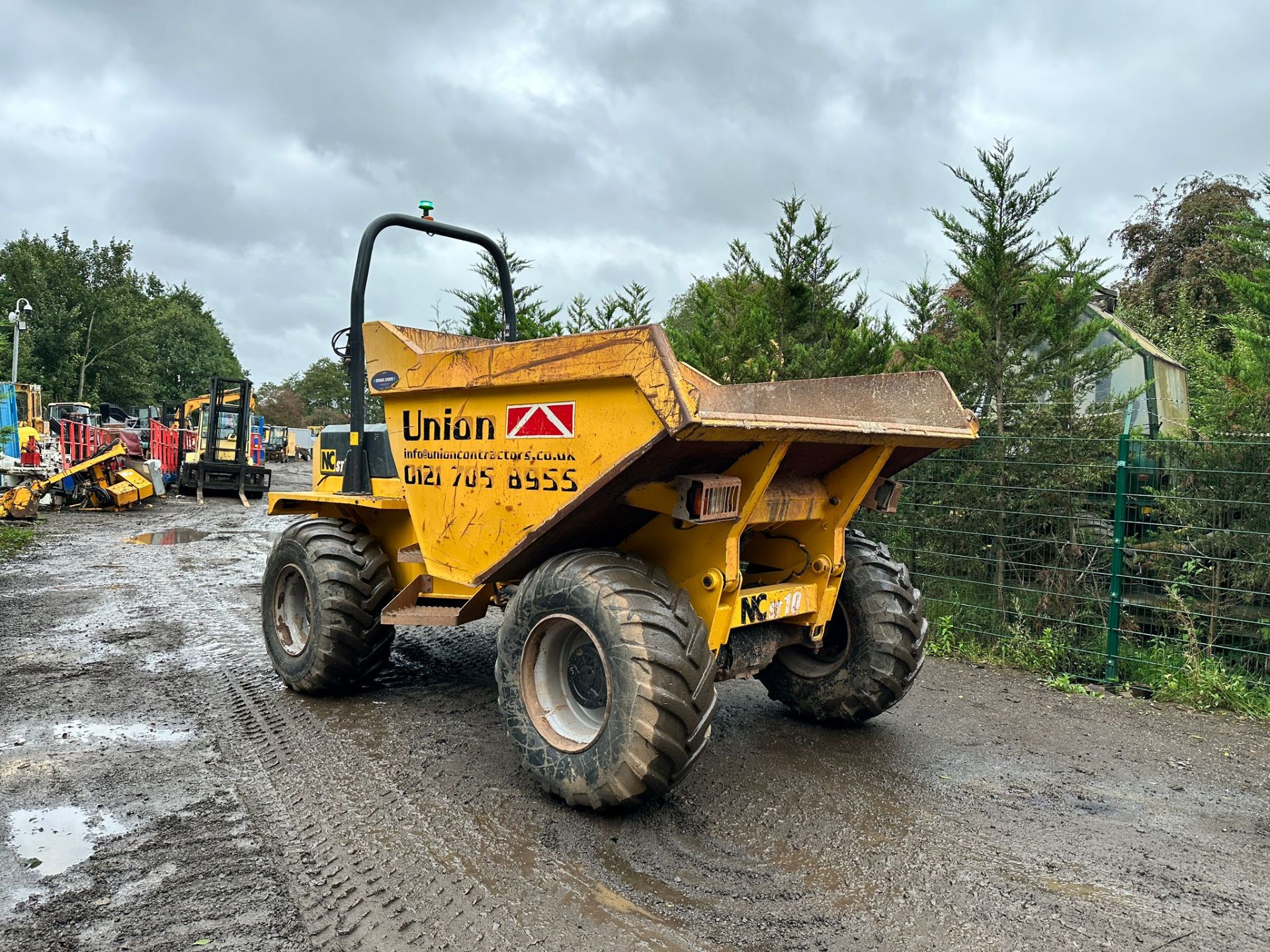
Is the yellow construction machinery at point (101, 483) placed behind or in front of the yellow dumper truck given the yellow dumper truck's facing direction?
behind

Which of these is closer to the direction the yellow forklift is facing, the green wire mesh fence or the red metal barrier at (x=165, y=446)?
the green wire mesh fence

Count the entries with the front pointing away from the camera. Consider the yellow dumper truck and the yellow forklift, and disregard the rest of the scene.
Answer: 0

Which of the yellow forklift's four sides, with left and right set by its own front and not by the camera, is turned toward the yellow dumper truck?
front

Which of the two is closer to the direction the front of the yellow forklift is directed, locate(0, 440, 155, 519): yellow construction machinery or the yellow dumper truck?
the yellow dumper truck

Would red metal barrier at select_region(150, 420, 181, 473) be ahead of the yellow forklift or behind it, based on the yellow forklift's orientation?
behind

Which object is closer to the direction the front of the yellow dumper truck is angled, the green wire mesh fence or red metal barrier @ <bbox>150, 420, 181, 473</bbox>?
the green wire mesh fence

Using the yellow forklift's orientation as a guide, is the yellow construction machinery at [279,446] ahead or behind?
behind

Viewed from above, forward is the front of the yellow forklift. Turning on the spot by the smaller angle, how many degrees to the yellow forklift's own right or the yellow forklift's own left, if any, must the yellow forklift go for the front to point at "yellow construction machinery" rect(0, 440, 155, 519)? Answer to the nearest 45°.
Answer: approximately 45° to the yellow forklift's own right

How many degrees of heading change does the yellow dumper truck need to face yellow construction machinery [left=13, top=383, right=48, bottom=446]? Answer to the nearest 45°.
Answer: approximately 180°

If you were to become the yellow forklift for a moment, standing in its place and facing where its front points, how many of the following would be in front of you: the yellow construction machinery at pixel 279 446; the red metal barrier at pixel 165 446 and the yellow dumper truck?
1

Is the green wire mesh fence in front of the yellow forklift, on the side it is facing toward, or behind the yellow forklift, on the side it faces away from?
in front
